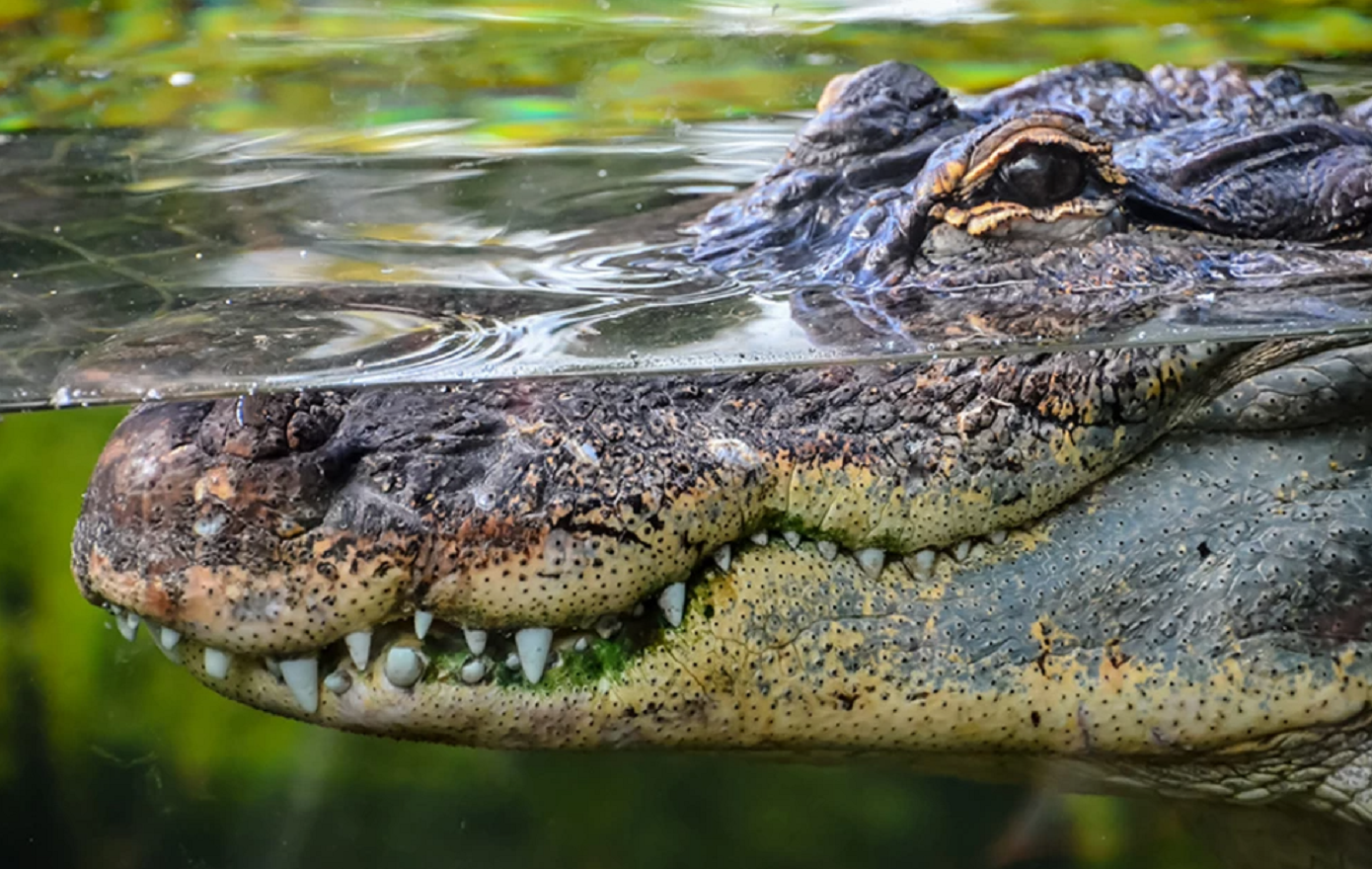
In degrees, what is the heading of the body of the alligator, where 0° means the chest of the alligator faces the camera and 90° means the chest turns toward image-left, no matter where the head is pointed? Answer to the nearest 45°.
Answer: approximately 90°
